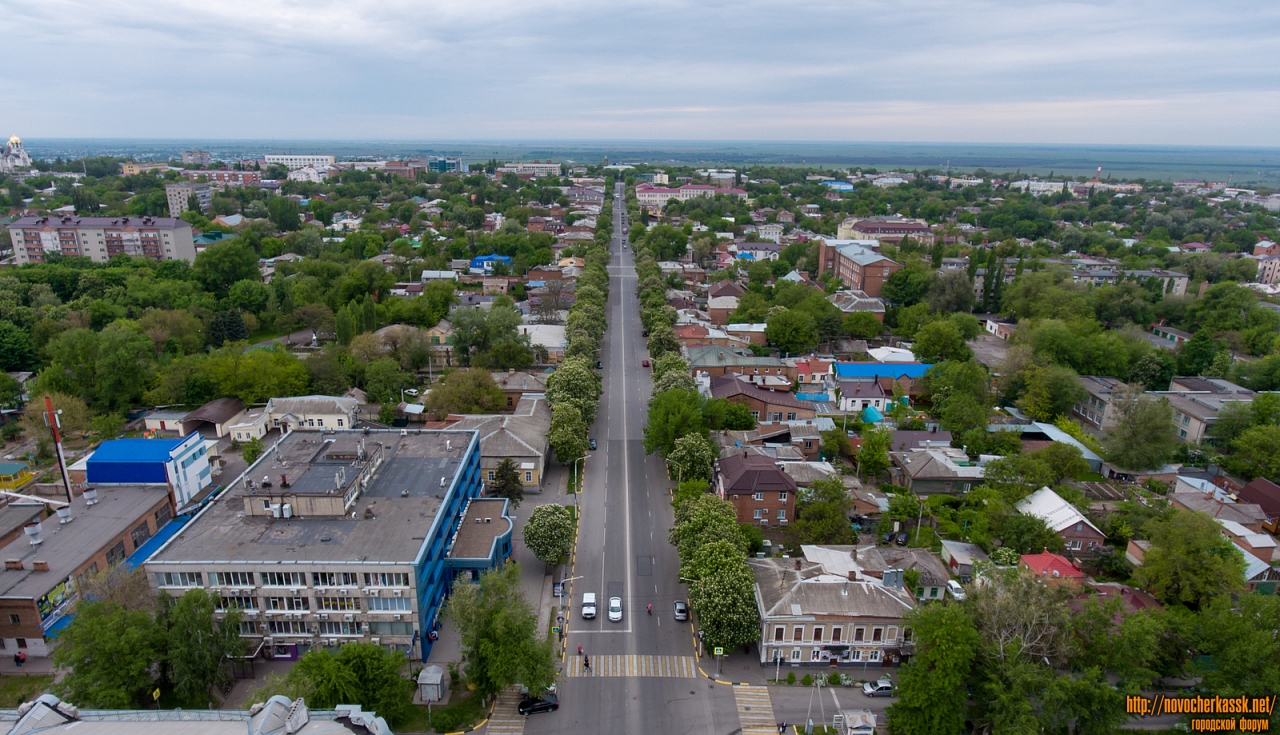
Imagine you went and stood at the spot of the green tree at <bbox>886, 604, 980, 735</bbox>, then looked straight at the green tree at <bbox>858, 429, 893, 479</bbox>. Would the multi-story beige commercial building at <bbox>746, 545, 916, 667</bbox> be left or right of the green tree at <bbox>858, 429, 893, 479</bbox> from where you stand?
left

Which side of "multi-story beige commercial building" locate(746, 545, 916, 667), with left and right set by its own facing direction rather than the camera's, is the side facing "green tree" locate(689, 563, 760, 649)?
right

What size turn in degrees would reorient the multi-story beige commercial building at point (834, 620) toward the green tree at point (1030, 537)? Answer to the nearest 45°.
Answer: approximately 135° to its left

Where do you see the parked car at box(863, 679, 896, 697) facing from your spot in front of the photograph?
facing to the left of the viewer

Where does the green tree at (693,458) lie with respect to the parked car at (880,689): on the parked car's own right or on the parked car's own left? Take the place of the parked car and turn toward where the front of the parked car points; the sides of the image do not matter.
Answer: on the parked car's own right

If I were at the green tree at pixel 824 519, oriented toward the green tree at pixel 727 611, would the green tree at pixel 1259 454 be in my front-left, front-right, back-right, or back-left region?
back-left

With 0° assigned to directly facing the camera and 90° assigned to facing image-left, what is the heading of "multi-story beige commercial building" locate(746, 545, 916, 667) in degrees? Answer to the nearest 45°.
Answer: approximately 0°

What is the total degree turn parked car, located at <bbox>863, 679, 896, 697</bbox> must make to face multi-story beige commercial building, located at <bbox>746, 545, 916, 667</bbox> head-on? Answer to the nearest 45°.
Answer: approximately 45° to its right

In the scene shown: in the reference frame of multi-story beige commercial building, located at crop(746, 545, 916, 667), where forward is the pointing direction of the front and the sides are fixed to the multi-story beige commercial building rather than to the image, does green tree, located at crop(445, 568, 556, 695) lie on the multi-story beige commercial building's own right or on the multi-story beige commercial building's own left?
on the multi-story beige commercial building's own right

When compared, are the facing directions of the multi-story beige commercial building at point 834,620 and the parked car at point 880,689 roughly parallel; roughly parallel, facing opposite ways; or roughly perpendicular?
roughly perpendicular
